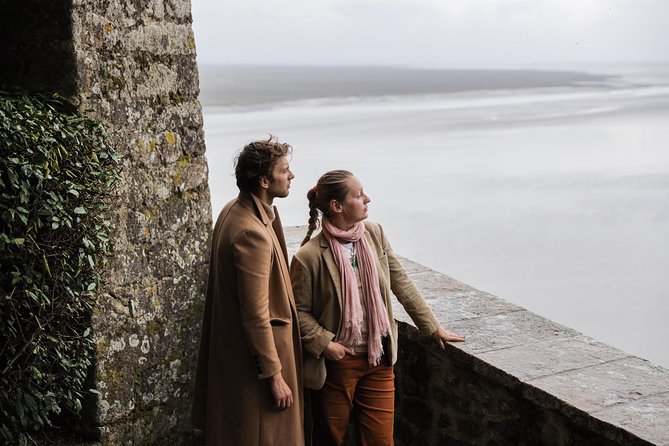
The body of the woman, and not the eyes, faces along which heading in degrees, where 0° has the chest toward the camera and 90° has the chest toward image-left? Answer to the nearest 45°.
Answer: approximately 315°

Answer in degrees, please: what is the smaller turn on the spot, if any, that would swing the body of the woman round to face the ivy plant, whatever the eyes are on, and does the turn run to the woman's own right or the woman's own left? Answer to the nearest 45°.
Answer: approximately 135° to the woman's own right

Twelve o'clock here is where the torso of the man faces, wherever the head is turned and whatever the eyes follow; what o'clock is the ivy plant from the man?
The ivy plant is roughly at 6 o'clock from the man.

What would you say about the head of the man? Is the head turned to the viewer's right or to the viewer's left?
to the viewer's right

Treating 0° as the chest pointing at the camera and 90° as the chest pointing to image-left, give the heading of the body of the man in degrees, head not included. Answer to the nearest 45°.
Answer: approximately 270°

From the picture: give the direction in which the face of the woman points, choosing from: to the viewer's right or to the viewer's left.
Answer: to the viewer's right
